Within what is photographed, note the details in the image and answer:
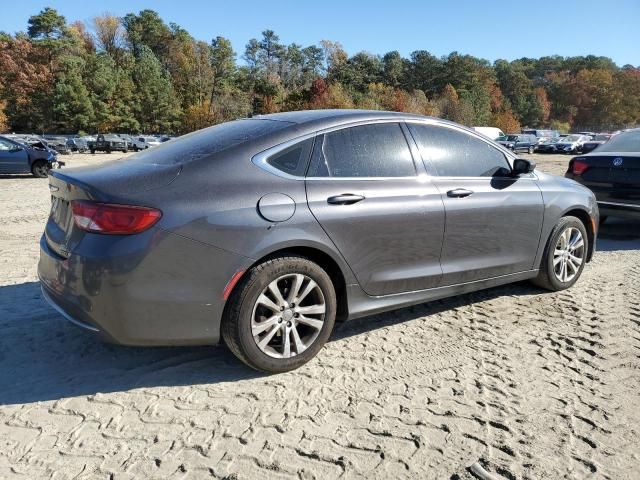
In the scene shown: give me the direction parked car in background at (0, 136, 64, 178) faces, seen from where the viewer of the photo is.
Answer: facing to the right of the viewer

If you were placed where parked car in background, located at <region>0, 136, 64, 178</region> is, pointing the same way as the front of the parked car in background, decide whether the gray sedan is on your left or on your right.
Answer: on your right

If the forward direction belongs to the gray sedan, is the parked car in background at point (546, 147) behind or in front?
in front

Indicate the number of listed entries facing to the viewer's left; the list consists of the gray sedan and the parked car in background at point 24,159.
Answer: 0

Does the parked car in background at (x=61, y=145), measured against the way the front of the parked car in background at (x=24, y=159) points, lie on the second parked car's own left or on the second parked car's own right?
on the second parked car's own left

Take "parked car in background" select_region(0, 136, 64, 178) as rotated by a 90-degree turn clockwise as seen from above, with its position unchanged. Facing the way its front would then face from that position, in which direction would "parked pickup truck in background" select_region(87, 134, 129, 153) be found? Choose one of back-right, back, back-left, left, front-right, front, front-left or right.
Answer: back

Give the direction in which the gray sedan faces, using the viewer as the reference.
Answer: facing away from the viewer and to the right of the viewer

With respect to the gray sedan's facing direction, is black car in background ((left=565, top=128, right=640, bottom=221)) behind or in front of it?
in front

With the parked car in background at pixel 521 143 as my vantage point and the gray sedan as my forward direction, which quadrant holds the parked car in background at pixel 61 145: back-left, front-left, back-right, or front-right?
front-right

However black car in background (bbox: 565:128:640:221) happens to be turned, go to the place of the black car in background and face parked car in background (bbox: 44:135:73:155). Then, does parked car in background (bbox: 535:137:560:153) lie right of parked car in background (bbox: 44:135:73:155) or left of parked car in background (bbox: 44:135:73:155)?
right

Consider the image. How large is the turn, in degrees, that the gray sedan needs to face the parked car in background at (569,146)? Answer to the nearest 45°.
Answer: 0° — it already faces it
